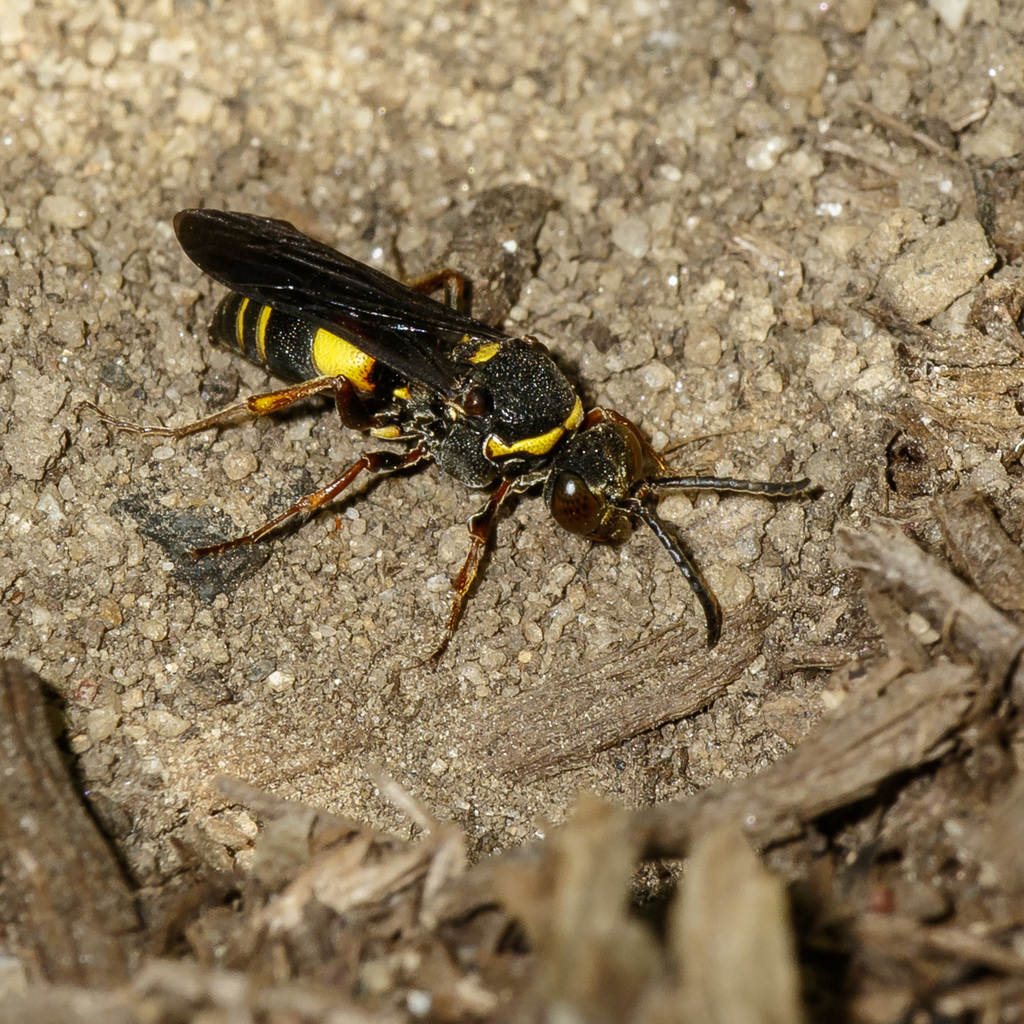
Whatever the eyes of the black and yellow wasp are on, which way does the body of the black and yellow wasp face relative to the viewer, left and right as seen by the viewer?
facing the viewer and to the right of the viewer

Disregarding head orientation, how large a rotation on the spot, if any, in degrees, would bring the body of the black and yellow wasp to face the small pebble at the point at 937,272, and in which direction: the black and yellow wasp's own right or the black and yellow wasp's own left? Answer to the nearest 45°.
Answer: approximately 45° to the black and yellow wasp's own left

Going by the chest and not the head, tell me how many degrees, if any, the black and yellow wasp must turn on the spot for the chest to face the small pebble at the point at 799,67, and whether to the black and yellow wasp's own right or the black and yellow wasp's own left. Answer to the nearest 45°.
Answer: approximately 45° to the black and yellow wasp's own left
